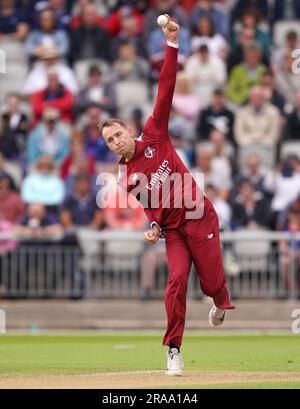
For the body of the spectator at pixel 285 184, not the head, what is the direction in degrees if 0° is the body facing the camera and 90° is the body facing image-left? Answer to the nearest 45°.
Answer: approximately 0°

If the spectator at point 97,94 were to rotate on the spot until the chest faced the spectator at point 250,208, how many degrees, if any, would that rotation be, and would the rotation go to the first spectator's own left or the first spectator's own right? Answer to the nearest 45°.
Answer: approximately 45° to the first spectator's own left
